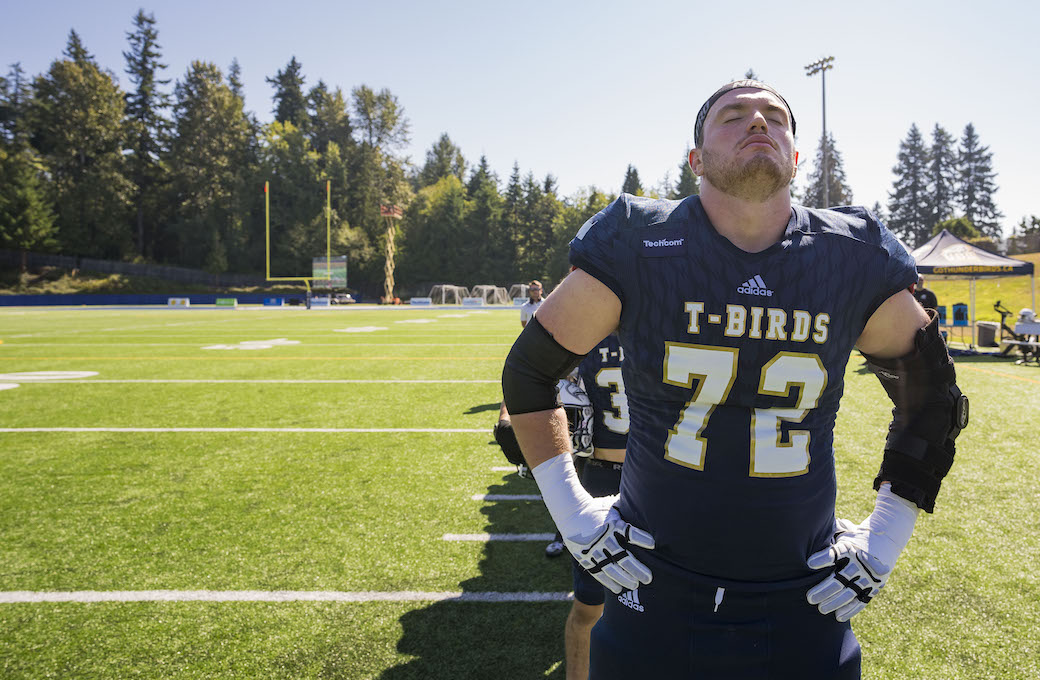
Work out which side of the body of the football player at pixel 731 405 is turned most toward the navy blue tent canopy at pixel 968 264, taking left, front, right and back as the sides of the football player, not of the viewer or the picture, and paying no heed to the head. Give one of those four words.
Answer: back

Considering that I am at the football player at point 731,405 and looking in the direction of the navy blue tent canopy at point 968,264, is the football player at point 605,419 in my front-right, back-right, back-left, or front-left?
front-left

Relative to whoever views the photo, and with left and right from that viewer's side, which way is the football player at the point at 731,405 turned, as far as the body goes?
facing the viewer

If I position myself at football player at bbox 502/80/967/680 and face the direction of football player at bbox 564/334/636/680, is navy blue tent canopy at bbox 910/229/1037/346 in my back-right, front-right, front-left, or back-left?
front-right

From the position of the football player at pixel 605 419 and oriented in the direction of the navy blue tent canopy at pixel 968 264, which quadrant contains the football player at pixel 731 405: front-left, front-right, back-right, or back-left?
back-right

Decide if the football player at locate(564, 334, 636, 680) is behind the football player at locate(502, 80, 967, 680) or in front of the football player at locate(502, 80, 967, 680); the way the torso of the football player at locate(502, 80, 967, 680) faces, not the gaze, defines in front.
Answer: behind
